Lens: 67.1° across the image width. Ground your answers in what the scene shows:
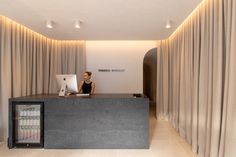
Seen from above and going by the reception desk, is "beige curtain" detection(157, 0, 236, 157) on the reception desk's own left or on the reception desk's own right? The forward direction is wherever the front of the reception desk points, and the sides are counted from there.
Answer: on the reception desk's own left

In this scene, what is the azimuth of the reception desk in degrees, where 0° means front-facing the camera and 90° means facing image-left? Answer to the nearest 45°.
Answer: approximately 0°

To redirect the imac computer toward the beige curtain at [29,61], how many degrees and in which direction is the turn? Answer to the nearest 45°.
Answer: approximately 90° to its left

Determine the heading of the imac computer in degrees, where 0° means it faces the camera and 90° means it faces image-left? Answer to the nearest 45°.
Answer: approximately 225°
